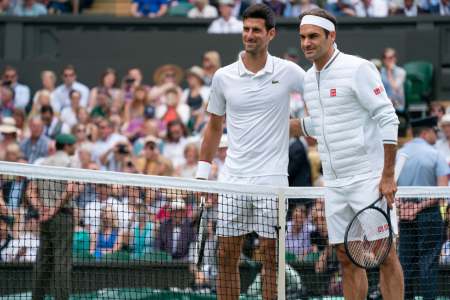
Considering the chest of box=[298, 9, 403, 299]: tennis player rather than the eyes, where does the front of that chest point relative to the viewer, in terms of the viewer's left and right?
facing the viewer and to the left of the viewer

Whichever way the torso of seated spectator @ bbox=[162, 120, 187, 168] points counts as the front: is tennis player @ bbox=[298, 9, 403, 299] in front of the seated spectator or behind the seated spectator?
in front

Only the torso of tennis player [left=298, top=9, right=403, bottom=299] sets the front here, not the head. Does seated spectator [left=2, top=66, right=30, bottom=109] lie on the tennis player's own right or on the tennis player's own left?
on the tennis player's own right

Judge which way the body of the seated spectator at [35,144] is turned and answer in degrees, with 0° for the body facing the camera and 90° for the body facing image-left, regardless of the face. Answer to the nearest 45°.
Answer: approximately 0°

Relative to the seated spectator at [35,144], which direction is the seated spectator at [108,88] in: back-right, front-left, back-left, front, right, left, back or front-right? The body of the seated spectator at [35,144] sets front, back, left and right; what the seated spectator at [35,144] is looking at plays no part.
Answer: back-left

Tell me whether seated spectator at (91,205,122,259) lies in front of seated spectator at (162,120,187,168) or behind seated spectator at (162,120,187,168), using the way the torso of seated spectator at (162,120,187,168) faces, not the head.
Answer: in front

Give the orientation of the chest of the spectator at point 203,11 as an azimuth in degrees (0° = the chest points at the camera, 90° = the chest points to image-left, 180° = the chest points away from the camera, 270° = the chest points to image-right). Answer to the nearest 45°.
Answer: approximately 0°
